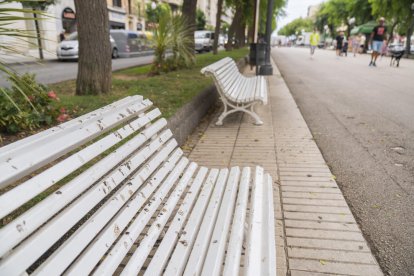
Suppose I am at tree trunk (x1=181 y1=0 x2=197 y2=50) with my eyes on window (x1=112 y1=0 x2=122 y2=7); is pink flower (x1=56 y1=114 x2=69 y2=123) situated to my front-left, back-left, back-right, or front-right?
back-left

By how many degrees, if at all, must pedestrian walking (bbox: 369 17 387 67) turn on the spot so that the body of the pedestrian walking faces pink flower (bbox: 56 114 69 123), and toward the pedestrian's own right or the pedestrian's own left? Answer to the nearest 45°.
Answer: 0° — they already face it

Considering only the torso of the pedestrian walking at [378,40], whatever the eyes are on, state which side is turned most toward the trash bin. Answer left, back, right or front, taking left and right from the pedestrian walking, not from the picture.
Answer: front

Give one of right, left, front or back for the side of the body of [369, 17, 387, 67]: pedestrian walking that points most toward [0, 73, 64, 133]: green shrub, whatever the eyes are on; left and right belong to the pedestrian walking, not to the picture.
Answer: front

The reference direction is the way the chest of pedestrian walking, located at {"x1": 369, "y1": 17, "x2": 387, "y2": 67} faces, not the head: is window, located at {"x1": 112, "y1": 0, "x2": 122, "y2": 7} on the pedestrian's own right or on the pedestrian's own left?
on the pedestrian's own right

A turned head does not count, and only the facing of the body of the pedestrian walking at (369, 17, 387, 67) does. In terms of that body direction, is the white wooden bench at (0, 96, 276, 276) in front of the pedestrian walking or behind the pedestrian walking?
in front

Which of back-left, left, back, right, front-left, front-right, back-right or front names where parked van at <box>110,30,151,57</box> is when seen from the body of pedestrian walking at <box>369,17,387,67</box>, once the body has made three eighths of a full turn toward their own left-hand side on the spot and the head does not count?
back-left

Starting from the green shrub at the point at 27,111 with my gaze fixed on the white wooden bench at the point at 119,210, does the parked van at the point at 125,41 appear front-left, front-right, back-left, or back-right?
back-left

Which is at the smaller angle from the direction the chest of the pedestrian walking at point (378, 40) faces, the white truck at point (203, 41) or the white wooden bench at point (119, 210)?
the white wooden bench

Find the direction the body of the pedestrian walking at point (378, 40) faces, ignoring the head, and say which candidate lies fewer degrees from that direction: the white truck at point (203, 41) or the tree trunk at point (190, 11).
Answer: the tree trunk

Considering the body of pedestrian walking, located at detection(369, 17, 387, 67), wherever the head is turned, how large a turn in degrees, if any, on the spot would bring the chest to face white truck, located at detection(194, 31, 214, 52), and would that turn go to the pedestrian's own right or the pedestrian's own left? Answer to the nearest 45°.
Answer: approximately 135° to the pedestrian's own right

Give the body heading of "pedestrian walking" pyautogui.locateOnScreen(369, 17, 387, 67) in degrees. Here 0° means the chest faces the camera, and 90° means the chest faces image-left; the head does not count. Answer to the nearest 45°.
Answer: approximately 0°
